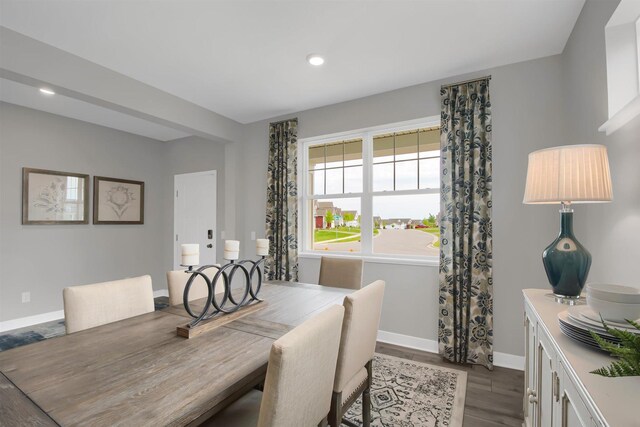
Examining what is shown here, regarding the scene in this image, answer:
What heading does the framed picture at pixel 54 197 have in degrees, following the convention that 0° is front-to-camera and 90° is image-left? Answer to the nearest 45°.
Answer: approximately 315°

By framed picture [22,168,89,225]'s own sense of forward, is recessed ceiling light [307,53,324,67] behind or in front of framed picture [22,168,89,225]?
in front

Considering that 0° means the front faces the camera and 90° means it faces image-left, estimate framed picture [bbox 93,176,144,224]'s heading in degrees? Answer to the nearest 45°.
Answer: approximately 315°

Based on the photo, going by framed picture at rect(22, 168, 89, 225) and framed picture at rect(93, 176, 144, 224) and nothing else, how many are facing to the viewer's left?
0

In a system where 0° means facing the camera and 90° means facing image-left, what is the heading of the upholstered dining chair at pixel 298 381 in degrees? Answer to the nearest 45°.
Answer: approximately 135°

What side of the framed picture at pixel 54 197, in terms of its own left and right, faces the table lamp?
front

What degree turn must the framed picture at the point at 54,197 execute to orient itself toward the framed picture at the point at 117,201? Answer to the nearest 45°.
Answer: approximately 45° to its left
